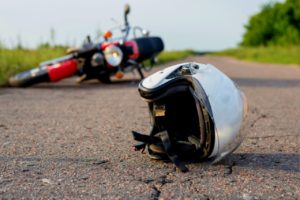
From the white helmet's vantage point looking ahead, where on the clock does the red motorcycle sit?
The red motorcycle is roughly at 4 o'clock from the white helmet.

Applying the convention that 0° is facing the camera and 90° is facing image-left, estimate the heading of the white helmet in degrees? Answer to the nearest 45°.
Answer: approximately 45°
